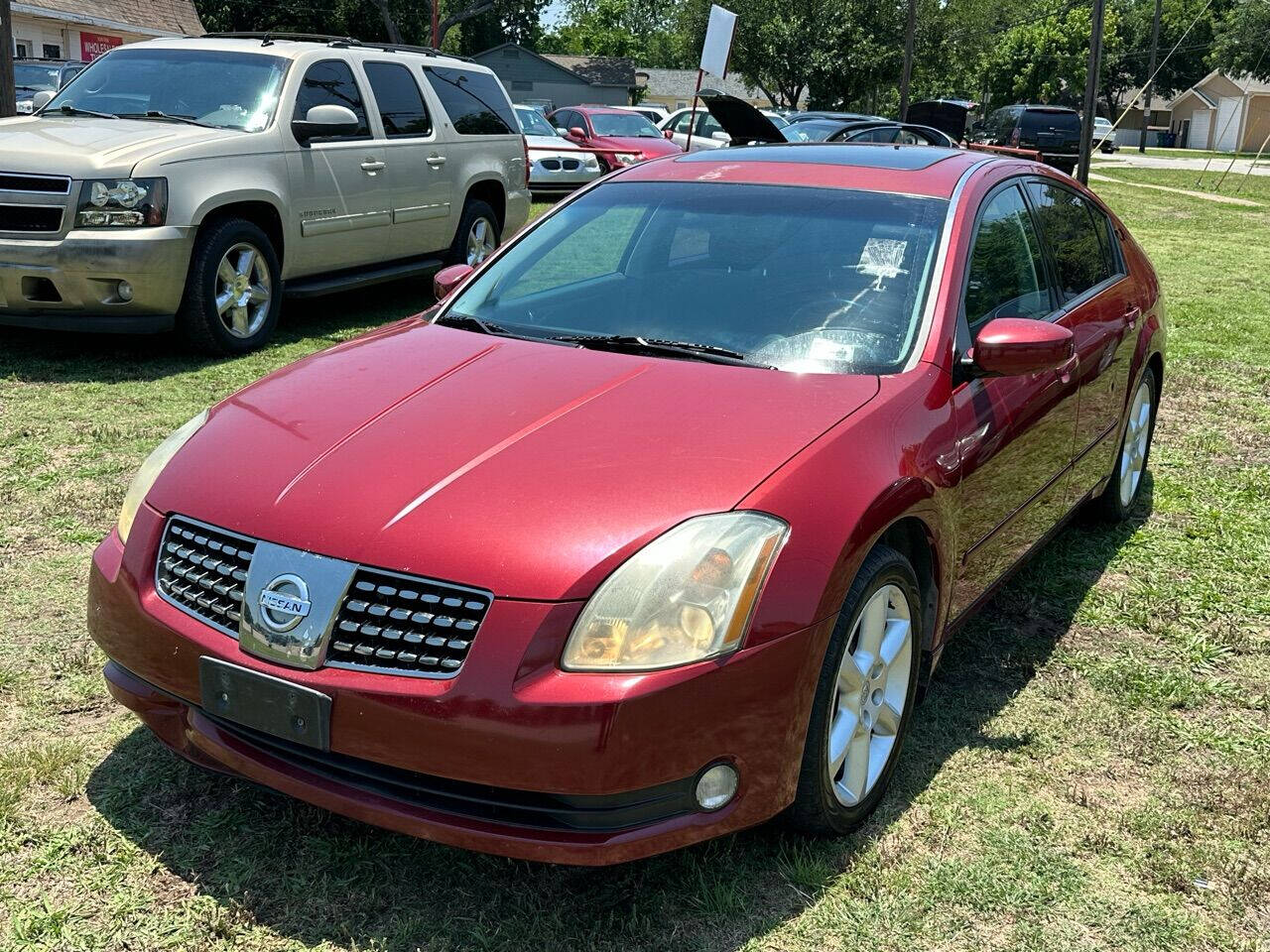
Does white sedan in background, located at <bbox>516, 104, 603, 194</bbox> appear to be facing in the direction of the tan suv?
no

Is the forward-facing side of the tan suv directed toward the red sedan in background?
no

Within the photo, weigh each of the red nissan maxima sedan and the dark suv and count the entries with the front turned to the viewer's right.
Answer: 0

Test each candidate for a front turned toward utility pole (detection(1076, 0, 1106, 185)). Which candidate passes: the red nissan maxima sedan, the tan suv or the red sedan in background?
the red sedan in background

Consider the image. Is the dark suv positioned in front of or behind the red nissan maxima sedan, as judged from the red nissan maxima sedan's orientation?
behind

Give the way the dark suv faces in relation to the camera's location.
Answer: facing away from the viewer and to the left of the viewer

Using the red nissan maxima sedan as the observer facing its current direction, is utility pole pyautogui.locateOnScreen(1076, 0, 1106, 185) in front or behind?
behind

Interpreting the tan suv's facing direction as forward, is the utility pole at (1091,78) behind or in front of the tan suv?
behind

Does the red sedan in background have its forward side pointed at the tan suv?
no

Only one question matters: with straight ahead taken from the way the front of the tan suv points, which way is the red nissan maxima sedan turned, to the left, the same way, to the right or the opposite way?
the same way

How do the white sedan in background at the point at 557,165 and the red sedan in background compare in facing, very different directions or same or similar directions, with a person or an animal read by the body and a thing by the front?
same or similar directions

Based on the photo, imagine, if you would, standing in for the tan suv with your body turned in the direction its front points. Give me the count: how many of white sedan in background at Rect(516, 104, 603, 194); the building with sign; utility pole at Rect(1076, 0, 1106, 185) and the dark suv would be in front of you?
0

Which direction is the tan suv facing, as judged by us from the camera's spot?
facing the viewer and to the left of the viewer

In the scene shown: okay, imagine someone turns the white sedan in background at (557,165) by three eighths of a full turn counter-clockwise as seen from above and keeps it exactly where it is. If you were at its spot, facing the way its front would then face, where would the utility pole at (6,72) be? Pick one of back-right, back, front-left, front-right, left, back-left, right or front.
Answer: back-left

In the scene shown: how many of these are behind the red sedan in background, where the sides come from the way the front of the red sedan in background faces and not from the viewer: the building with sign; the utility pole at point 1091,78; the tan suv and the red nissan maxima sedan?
1
